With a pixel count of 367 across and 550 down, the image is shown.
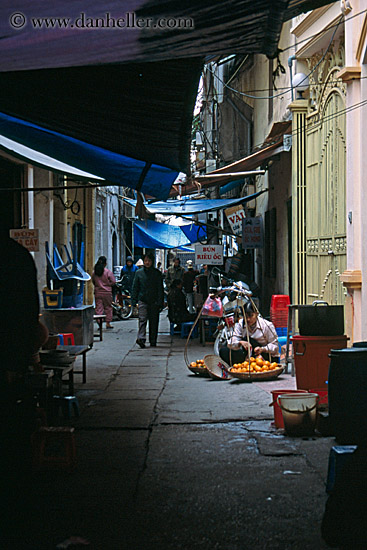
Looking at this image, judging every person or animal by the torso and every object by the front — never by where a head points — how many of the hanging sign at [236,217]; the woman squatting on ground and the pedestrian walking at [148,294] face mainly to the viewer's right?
0

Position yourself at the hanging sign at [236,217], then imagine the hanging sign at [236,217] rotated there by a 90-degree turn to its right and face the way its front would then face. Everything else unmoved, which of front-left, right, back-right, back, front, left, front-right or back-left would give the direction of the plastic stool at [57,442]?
left

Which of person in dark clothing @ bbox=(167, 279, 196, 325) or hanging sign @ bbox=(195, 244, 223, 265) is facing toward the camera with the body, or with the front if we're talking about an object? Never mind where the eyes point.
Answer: the hanging sign

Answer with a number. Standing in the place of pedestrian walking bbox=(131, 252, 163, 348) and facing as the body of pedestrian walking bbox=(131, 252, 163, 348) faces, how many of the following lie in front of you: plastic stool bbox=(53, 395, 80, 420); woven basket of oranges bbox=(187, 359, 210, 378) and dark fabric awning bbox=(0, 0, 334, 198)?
3

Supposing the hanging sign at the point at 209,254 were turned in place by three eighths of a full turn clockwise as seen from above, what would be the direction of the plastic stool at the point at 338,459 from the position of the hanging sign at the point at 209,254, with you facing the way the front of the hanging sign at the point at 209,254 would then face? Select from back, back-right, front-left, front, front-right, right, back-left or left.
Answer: back-left

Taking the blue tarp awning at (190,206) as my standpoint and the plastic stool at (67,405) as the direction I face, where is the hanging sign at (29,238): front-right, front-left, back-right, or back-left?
front-right

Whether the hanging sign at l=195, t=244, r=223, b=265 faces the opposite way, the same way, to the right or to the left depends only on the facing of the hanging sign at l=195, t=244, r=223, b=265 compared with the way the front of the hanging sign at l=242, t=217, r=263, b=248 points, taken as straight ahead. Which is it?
the same way

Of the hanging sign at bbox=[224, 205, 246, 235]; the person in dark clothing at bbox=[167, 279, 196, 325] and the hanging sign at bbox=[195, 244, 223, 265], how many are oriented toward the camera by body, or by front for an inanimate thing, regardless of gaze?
2

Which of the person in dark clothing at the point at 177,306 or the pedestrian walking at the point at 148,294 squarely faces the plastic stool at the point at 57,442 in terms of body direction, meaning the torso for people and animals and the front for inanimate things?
the pedestrian walking

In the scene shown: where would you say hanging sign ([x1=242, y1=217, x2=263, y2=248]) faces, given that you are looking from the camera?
facing the viewer

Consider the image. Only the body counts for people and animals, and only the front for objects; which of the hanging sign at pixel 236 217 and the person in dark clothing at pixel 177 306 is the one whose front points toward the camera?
the hanging sign

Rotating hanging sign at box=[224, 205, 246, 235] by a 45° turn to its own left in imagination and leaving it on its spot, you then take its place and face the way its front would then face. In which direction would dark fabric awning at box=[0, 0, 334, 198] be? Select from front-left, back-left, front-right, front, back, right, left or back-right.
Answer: front-right

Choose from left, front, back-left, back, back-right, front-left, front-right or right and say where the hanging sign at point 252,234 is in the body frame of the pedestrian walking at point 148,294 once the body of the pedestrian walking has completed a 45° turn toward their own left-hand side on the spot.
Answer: left

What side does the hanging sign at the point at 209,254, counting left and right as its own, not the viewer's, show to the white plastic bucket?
front

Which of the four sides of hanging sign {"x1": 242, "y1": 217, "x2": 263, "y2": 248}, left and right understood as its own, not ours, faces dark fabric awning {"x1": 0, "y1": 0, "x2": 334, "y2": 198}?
front

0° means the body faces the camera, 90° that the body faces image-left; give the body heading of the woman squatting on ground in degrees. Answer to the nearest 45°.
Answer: approximately 45°
